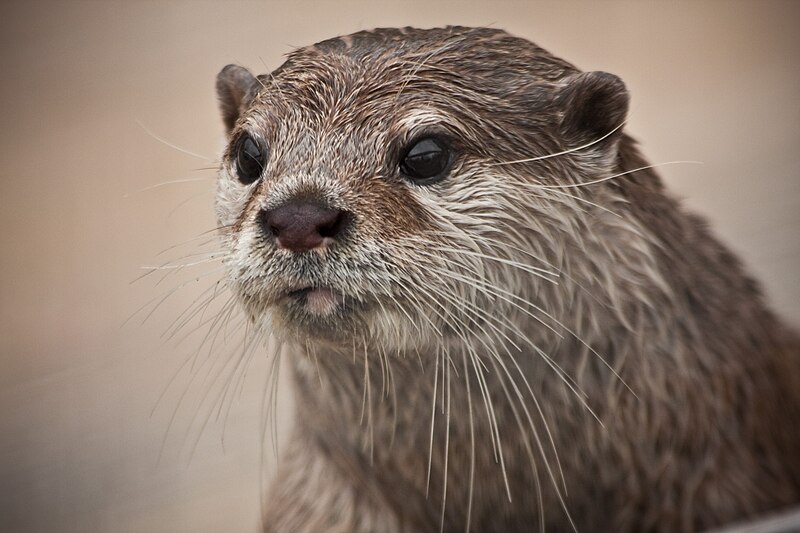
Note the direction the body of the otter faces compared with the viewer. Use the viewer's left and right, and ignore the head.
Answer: facing the viewer and to the left of the viewer
